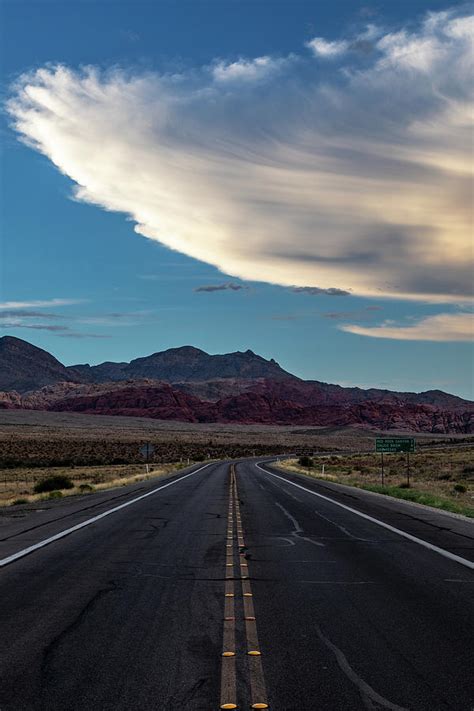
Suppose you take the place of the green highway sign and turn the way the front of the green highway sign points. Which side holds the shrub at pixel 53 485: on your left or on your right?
on your right

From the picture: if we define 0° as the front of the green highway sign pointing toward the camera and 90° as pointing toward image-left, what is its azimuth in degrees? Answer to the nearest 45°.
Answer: approximately 0°
